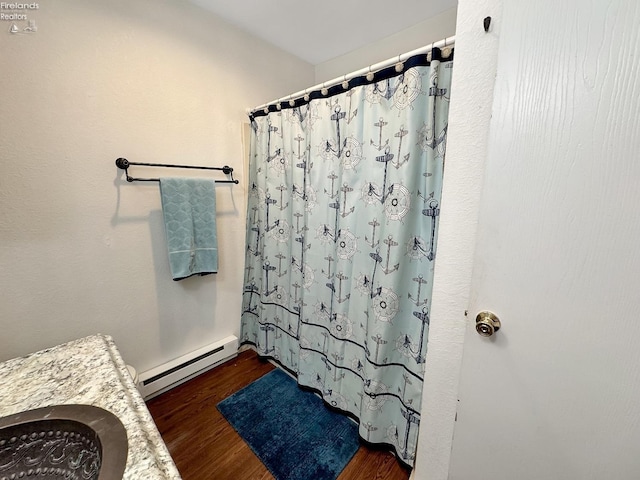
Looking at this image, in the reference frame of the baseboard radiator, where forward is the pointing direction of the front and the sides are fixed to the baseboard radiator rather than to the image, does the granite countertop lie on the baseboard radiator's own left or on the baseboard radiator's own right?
on the baseboard radiator's own right

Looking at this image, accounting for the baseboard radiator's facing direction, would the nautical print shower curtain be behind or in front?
in front

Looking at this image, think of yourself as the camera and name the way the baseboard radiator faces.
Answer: facing the viewer and to the right of the viewer

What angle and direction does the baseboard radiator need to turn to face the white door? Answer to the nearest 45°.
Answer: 0° — it already faces it

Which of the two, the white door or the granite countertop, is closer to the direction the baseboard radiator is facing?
the white door

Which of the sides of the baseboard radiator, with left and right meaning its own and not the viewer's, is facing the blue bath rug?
front
